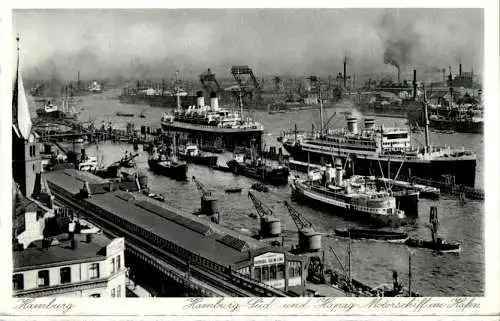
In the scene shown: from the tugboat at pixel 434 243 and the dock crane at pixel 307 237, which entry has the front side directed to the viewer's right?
the tugboat

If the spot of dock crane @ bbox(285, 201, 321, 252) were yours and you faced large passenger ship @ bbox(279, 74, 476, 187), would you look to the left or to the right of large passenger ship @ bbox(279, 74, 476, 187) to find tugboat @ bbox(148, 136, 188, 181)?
left

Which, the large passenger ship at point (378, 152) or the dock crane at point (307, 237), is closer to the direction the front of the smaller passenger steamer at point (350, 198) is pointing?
the large passenger ship

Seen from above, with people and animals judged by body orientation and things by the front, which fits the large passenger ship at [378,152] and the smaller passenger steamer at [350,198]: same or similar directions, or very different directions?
very different directions

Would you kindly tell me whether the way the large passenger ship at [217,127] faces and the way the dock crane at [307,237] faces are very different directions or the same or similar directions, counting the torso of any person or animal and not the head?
very different directions
